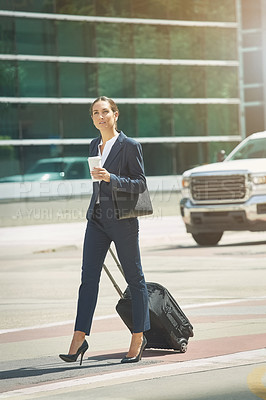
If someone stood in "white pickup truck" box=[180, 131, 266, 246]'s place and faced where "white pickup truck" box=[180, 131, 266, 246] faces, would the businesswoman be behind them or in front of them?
in front

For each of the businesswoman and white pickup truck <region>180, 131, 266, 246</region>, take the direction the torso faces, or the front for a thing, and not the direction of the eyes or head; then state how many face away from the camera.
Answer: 0

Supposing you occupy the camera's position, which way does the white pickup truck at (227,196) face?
facing the viewer and to the left of the viewer

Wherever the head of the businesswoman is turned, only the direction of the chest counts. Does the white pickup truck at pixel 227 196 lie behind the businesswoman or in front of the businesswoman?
behind

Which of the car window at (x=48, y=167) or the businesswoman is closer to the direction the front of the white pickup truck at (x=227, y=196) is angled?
the businesswoman

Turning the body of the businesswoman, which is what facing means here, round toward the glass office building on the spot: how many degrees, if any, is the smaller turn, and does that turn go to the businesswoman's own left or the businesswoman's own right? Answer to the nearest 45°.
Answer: approximately 135° to the businesswoman's own right

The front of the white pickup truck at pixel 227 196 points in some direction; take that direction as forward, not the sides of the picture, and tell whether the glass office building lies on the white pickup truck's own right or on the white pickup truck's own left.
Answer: on the white pickup truck's own right
